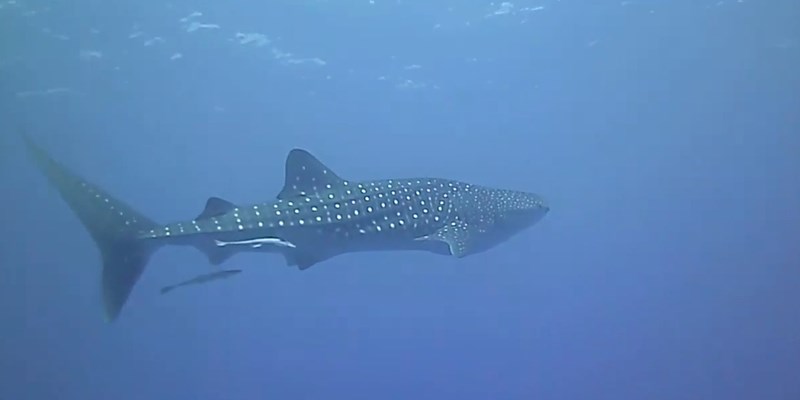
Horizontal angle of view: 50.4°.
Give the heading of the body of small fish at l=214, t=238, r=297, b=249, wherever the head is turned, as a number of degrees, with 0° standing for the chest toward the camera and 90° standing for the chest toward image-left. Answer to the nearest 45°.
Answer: approximately 270°

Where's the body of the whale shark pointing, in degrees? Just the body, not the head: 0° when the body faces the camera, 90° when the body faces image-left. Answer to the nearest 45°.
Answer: approximately 270°
